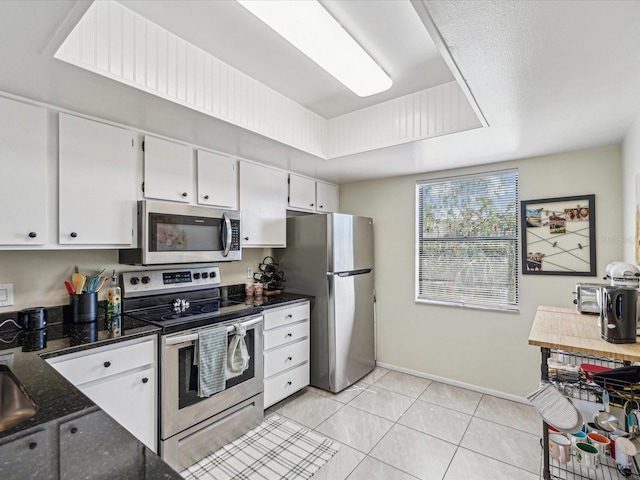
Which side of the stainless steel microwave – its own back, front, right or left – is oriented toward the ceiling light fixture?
front

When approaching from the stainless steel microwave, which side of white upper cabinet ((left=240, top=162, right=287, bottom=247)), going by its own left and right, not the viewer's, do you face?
right

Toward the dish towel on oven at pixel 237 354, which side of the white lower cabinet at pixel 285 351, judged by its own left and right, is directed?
right

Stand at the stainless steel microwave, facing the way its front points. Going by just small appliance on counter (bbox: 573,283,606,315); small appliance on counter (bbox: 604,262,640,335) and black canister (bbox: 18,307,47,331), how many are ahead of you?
2

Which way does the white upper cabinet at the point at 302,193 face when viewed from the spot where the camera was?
facing the viewer and to the right of the viewer

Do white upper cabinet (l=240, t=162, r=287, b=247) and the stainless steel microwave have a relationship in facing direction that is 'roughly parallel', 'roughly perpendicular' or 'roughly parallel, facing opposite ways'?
roughly parallel

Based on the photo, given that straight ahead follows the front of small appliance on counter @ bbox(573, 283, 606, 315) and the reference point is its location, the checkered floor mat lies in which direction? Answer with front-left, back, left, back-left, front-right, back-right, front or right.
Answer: front-left

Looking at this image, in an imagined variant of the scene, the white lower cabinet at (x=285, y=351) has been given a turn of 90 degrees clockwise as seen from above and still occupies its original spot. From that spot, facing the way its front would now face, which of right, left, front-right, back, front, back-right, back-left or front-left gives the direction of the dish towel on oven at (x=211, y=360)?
front

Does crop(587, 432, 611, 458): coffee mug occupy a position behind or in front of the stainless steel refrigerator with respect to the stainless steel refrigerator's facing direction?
in front

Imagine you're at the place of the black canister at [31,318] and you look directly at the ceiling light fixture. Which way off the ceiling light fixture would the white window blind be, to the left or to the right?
left

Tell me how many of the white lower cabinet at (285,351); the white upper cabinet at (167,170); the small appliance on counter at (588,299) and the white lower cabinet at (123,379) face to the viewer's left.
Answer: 1

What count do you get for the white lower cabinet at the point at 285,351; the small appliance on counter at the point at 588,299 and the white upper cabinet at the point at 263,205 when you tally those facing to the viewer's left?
1

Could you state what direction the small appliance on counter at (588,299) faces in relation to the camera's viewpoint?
facing to the left of the viewer

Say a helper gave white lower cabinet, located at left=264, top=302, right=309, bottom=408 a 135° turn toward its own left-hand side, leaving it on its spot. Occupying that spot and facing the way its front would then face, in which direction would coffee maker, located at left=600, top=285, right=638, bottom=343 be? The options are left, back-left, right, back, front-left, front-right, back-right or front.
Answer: back-right

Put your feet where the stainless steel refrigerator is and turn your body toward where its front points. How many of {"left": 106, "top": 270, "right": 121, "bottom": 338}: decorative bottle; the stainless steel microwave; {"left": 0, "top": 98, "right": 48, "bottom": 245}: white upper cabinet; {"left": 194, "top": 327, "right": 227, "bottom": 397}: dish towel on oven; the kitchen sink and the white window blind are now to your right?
5
